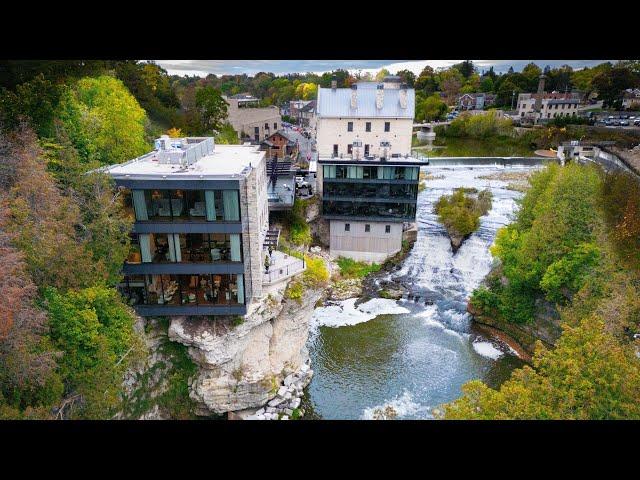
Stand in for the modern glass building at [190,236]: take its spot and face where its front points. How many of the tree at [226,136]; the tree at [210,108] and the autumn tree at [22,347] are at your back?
2

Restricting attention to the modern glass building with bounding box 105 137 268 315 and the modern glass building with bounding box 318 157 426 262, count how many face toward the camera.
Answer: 2

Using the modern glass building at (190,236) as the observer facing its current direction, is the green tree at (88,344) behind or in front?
in front

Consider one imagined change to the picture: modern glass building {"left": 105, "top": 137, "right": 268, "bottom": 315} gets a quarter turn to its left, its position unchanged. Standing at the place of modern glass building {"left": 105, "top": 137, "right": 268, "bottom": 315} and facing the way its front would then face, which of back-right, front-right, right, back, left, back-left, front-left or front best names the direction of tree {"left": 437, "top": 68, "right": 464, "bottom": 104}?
front-left

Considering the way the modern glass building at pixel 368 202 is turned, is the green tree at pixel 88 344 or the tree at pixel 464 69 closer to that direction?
the green tree

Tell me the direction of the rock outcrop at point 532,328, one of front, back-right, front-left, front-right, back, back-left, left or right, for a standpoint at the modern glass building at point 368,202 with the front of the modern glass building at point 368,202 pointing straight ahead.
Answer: front-left

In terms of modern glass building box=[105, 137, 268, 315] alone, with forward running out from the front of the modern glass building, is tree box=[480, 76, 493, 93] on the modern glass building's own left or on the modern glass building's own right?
on the modern glass building's own left

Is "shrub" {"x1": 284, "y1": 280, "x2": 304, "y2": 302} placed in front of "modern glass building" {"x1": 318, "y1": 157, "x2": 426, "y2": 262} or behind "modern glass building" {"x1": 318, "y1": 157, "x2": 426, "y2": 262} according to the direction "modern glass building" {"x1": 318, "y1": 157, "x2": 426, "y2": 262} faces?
in front

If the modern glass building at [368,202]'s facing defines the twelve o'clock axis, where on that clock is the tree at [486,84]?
The tree is roughly at 7 o'clock from the modern glass building.

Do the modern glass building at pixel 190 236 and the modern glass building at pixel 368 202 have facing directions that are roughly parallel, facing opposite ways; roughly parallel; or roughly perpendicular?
roughly parallel

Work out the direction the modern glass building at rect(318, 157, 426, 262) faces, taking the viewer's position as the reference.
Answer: facing the viewer

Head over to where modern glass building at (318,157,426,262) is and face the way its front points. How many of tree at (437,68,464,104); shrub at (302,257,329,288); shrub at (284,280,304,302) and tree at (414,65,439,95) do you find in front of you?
2

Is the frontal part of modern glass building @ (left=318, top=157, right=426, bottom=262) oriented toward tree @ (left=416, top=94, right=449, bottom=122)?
no

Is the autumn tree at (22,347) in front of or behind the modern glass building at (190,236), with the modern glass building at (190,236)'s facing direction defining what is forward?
in front

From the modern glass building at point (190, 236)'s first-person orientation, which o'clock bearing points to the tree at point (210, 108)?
The tree is roughly at 6 o'clock from the modern glass building.

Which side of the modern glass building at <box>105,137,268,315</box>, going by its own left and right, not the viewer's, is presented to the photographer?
front

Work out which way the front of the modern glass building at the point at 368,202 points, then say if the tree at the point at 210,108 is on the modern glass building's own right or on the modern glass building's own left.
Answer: on the modern glass building's own right

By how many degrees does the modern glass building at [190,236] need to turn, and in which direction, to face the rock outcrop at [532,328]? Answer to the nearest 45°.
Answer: approximately 90° to its left

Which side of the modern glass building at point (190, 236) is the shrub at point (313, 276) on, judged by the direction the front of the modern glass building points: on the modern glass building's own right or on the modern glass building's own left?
on the modern glass building's own left
